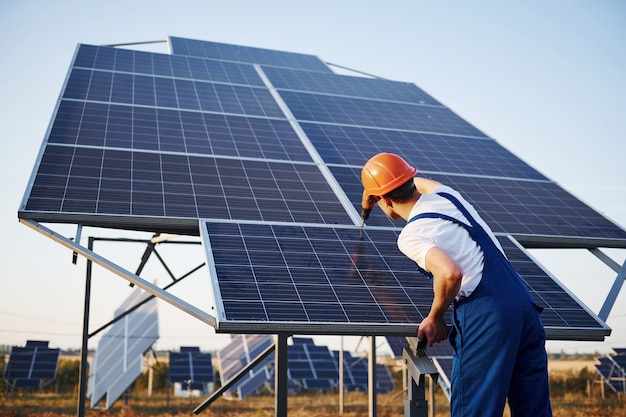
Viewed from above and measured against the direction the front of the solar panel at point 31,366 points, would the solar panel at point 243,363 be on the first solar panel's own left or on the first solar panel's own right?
on the first solar panel's own left

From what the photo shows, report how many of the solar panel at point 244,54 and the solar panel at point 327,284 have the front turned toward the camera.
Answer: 2

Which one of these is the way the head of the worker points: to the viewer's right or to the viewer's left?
to the viewer's left

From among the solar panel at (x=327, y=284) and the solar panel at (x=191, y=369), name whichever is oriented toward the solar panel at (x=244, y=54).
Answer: the solar panel at (x=191, y=369)

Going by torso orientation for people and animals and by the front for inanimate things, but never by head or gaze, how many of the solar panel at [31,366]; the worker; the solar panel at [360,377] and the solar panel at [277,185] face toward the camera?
3

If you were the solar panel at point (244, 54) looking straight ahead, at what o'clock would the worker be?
The worker is roughly at 12 o'clock from the solar panel.

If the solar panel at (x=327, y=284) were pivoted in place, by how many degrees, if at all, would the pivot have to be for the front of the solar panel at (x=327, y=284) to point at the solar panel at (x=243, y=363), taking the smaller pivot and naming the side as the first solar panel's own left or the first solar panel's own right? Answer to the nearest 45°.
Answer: approximately 180°

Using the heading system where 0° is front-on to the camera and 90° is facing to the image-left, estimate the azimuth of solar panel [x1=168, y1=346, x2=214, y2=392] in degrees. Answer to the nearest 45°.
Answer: approximately 0°

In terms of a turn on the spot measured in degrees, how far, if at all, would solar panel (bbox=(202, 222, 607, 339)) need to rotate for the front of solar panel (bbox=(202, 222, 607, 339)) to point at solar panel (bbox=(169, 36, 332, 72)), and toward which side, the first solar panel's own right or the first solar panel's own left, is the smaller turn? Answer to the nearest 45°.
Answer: approximately 180°

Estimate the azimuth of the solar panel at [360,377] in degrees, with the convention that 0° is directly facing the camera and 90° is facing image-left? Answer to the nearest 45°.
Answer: approximately 0°

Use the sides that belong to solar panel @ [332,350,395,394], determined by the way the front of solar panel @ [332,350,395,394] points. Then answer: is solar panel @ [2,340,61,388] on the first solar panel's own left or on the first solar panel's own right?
on the first solar panel's own right
